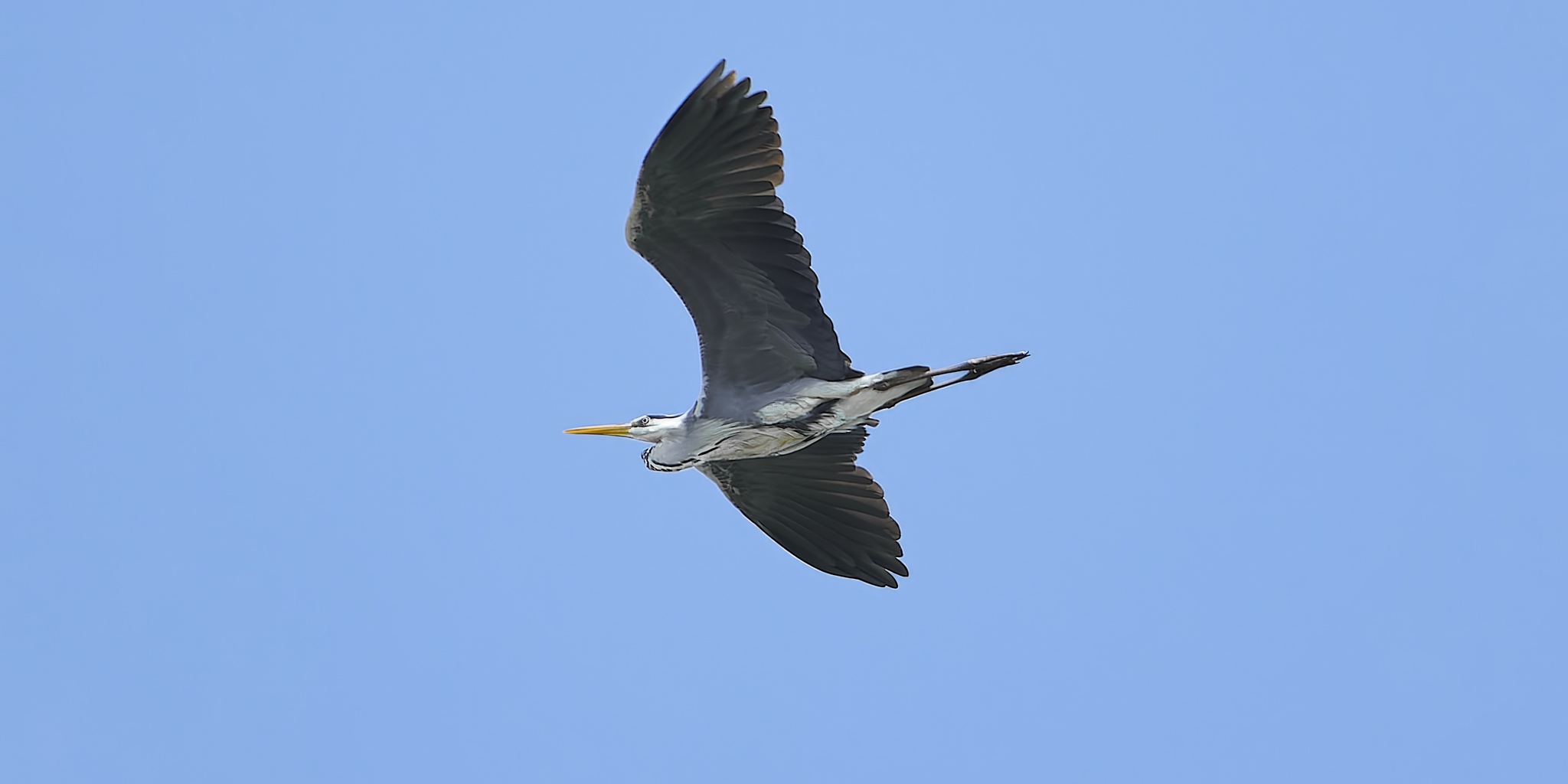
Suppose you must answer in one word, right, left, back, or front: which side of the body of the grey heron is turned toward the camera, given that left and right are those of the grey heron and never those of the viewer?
left
